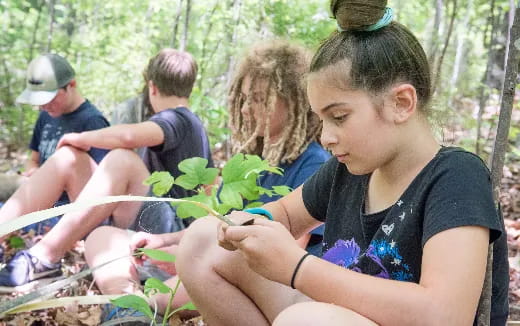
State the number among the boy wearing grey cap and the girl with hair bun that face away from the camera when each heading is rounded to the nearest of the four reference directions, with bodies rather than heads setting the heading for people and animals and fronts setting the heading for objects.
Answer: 0

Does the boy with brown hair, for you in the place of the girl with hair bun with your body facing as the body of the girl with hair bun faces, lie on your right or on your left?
on your right

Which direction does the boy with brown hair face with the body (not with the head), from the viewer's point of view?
to the viewer's left

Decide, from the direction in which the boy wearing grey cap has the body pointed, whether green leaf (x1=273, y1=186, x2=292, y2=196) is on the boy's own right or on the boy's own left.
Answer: on the boy's own left

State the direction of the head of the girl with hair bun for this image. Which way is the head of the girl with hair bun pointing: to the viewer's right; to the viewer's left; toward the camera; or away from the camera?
to the viewer's left

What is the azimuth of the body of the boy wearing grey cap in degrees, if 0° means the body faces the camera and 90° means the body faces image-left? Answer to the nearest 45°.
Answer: approximately 45°

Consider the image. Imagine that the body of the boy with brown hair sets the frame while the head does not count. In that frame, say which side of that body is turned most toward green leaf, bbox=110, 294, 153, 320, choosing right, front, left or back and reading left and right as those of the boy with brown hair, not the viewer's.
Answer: left

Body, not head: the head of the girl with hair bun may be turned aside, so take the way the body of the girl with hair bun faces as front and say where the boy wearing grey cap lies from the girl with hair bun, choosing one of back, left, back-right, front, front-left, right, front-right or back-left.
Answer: right

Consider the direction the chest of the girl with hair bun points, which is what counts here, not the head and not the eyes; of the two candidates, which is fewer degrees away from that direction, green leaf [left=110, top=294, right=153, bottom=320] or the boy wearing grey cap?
the green leaf

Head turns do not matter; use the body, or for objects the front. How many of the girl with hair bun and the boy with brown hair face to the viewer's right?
0

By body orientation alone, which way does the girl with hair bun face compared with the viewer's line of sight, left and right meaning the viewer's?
facing the viewer and to the left of the viewer

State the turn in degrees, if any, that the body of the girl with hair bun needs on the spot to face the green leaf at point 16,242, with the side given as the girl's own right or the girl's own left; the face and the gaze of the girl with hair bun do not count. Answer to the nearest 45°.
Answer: approximately 90° to the girl's own right

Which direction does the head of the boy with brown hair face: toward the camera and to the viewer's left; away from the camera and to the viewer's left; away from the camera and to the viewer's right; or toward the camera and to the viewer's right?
away from the camera and to the viewer's left
